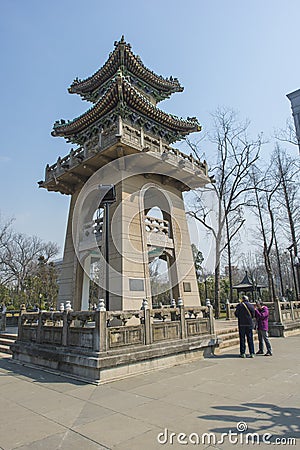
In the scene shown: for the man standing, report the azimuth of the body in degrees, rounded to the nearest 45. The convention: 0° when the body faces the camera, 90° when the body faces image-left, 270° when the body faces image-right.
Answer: approximately 180°

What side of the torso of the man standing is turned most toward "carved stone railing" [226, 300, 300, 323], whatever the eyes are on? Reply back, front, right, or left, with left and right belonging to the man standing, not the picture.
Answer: front

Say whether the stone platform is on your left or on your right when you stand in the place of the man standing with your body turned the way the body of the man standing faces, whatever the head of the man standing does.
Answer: on your left

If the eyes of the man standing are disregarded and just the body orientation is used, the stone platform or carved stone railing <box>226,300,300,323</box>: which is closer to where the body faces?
the carved stone railing
